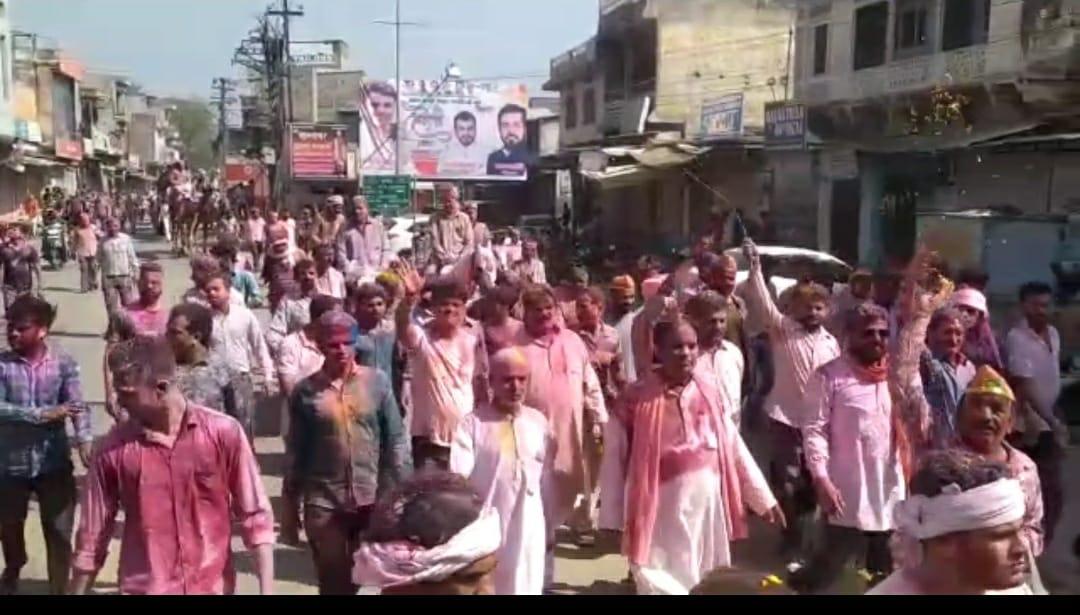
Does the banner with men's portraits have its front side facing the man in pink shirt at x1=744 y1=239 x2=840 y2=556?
yes

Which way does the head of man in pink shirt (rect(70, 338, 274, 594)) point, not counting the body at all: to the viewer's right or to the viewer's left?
to the viewer's left

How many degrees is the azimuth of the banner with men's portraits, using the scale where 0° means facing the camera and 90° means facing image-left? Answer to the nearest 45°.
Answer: approximately 0°

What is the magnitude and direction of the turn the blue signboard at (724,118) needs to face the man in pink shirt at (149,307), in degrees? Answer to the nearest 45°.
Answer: approximately 45° to its left

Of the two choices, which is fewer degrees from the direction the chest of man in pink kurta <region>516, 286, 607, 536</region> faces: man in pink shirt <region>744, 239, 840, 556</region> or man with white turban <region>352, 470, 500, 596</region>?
the man with white turban

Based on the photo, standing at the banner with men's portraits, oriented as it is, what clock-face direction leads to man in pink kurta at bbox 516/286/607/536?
The man in pink kurta is roughly at 12 o'clock from the banner with men's portraits.

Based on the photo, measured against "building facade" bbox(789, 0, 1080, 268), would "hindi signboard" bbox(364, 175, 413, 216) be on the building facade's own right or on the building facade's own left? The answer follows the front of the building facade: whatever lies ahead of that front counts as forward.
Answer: on the building facade's own right

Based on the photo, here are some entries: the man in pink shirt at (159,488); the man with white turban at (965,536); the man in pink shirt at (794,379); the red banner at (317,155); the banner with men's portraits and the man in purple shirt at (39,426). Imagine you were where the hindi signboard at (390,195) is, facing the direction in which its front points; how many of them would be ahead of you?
4
